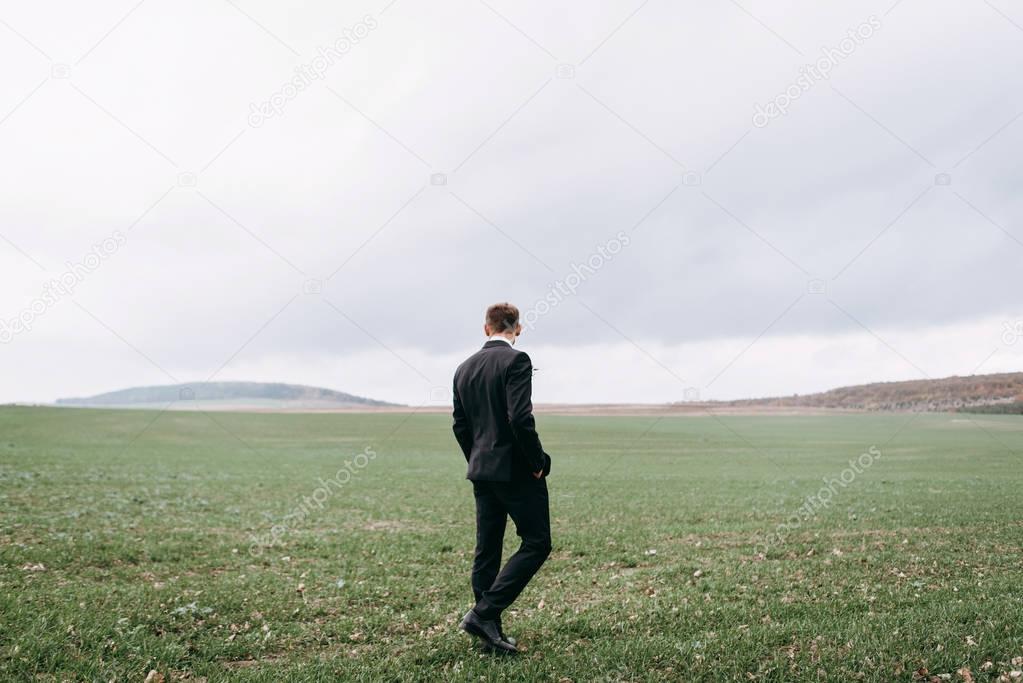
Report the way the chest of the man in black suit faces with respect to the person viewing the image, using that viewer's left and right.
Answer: facing away from the viewer and to the right of the viewer

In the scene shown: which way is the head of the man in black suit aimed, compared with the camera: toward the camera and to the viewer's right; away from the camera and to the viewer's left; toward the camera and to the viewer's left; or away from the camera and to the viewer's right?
away from the camera and to the viewer's right
